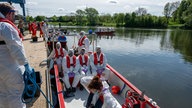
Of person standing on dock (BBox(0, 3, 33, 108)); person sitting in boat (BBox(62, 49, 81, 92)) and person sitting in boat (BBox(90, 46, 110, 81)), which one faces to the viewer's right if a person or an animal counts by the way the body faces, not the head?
the person standing on dock

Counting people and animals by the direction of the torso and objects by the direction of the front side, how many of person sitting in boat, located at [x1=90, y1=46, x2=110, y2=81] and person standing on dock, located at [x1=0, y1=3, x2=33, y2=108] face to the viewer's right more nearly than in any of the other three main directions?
1

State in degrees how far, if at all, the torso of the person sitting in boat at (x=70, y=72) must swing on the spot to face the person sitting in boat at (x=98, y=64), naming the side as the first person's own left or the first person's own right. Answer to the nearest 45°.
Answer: approximately 135° to the first person's own left

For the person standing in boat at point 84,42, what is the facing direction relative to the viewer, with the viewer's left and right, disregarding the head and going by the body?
facing the viewer and to the left of the viewer

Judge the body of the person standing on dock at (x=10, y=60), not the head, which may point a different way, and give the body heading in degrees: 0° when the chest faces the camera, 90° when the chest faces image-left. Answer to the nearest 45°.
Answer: approximately 270°

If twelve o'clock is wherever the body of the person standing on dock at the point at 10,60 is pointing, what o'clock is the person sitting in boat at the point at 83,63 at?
The person sitting in boat is roughly at 10 o'clock from the person standing on dock.

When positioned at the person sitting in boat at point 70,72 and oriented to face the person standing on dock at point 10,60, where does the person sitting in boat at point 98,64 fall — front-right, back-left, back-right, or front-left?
back-left
